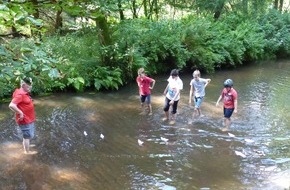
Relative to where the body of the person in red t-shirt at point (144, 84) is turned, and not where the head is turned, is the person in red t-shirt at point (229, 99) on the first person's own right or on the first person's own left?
on the first person's own left

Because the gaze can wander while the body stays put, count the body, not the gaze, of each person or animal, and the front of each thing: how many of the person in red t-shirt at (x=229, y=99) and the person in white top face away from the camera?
0

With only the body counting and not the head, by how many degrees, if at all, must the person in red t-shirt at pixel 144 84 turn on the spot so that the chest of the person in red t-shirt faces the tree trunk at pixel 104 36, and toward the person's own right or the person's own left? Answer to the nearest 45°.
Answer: approximately 135° to the person's own right

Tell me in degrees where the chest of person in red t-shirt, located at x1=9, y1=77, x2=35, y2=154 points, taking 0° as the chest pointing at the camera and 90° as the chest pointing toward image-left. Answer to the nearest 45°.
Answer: approximately 315°

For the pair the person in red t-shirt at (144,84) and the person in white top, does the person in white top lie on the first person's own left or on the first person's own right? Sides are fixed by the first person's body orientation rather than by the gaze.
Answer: on the first person's own left

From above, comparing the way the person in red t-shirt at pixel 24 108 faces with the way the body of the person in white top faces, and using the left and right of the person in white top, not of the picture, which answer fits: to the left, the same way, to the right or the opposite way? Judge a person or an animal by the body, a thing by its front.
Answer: to the left

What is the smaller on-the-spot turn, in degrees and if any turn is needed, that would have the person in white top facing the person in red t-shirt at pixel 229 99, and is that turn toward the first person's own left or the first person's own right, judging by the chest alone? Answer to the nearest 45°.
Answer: approximately 90° to the first person's own left

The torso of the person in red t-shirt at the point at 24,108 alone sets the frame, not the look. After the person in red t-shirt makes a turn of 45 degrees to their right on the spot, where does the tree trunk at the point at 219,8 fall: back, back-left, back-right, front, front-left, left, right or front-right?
back-left

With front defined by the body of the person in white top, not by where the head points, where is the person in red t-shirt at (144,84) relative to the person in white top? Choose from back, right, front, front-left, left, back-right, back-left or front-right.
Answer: right

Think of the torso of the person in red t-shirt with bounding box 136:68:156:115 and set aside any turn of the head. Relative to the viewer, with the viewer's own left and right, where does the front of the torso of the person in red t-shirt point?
facing the viewer and to the left of the viewer

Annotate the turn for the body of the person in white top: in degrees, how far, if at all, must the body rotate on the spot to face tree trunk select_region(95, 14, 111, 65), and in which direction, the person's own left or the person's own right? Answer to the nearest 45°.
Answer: approximately 90° to the person's own right
